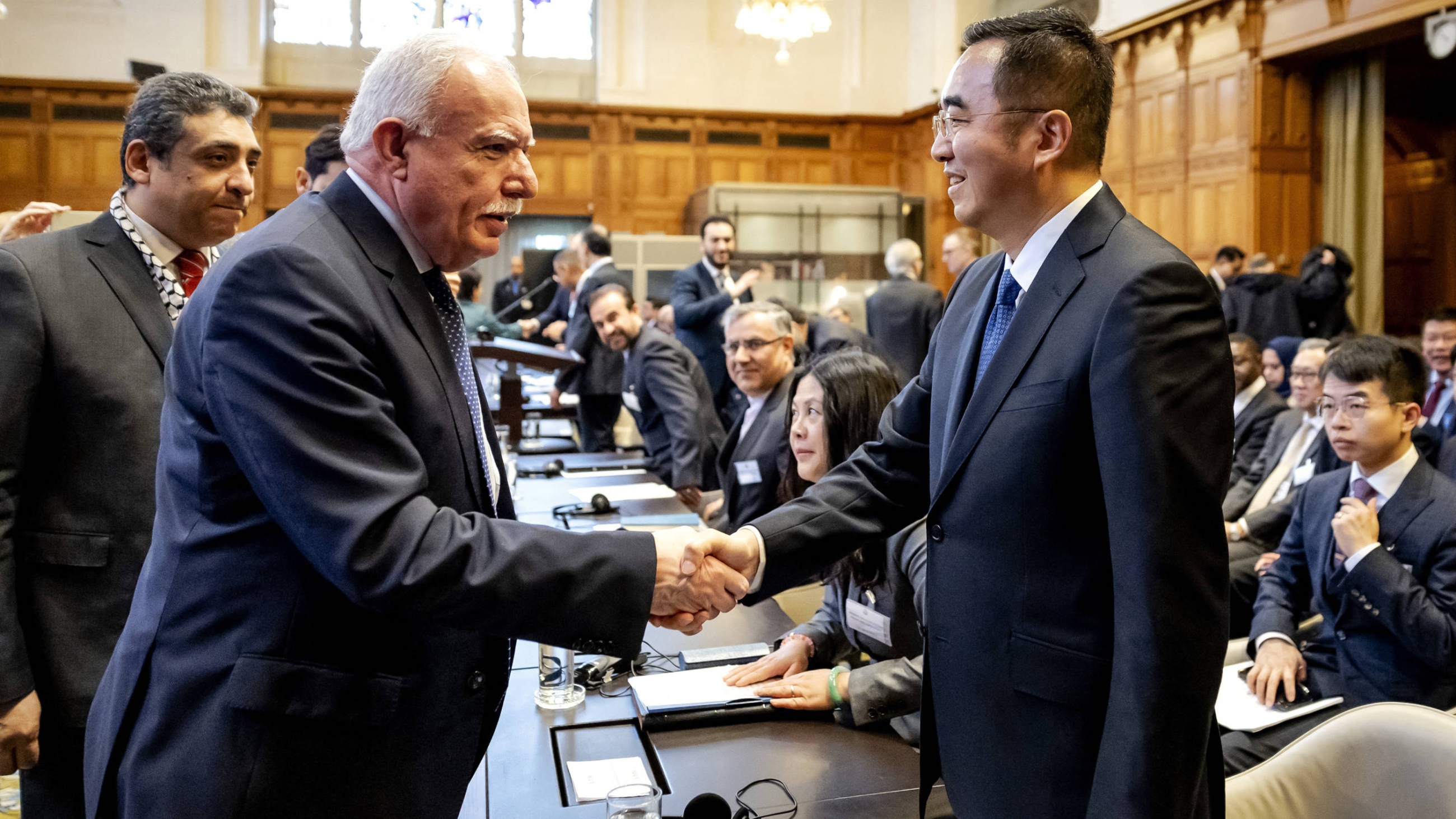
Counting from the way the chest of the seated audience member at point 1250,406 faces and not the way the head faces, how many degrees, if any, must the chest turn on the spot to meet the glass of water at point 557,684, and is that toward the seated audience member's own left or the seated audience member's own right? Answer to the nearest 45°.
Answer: approximately 45° to the seated audience member's own left

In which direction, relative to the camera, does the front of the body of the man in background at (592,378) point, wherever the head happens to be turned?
to the viewer's left

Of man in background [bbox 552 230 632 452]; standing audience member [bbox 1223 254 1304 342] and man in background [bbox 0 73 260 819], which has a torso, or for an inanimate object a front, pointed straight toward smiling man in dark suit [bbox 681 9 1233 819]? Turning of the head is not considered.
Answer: man in background [bbox 0 73 260 819]

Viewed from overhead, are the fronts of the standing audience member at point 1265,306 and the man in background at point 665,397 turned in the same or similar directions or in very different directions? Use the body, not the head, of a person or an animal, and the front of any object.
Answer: very different directions

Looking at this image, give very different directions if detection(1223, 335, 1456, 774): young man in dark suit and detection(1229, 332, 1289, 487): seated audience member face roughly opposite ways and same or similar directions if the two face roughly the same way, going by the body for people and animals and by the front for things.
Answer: same or similar directions

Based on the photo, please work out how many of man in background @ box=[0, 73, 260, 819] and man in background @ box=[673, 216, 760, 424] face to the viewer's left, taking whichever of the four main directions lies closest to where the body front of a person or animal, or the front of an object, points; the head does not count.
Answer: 0

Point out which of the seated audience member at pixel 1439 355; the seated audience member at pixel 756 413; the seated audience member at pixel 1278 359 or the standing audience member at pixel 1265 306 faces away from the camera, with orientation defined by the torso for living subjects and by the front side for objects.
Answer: the standing audience member at pixel 1265 306

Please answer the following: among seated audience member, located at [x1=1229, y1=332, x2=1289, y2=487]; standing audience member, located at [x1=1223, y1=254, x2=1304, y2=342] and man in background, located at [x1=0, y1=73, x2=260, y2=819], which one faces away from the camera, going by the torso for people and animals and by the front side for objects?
standing audience member, located at [x1=1223, y1=254, x2=1304, y2=342]

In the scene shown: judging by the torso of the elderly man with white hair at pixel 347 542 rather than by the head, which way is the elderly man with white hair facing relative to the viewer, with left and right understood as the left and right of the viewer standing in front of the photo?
facing to the right of the viewer

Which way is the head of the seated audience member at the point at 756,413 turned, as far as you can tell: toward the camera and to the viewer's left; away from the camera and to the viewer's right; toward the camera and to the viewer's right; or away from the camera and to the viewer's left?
toward the camera and to the viewer's left

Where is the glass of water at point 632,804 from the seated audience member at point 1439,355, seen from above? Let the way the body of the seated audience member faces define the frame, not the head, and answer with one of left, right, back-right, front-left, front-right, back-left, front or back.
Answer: front-left

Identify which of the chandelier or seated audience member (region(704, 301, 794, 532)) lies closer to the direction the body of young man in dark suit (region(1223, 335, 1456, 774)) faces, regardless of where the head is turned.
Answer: the seated audience member

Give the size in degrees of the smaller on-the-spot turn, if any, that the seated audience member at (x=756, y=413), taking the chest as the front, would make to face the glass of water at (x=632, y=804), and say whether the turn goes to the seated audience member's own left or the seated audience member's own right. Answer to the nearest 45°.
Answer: approximately 45° to the seated audience member's own left

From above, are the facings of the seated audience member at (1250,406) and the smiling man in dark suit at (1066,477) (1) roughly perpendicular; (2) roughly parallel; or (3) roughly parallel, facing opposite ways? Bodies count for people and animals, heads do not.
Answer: roughly parallel

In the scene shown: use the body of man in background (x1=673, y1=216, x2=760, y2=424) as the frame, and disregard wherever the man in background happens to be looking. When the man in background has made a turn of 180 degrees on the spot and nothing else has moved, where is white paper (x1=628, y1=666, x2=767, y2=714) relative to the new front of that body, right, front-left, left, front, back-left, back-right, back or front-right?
back-left
